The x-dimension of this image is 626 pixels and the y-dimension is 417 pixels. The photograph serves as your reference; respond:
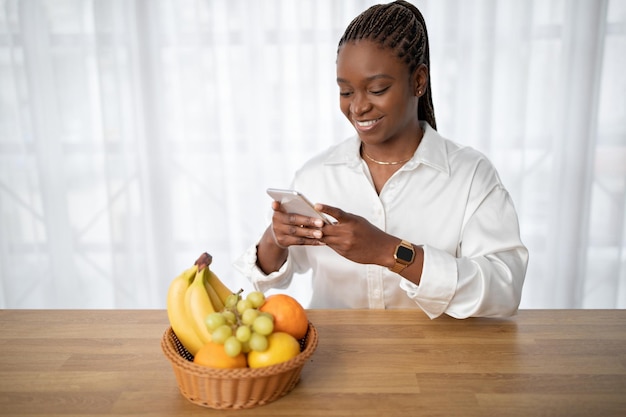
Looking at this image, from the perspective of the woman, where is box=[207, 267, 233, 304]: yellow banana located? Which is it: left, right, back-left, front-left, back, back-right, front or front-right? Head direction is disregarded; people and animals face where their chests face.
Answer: front

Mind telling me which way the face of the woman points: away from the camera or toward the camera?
toward the camera

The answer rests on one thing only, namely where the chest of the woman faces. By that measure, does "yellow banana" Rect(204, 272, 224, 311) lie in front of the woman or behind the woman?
in front

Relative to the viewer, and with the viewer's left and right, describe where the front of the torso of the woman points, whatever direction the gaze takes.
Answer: facing the viewer and to the left of the viewer

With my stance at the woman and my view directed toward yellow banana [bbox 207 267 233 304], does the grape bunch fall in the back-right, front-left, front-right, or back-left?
front-left

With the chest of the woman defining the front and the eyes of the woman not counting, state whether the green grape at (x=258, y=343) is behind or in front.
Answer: in front

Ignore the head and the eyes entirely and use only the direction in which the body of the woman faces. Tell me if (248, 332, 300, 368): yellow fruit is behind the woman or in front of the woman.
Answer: in front
